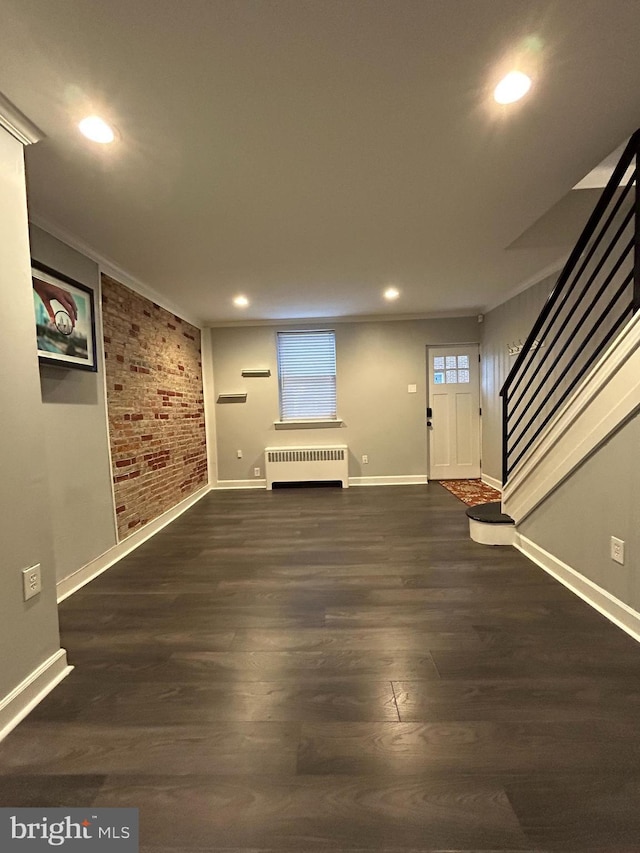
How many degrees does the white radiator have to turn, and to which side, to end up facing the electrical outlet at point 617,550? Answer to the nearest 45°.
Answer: approximately 45° to its left

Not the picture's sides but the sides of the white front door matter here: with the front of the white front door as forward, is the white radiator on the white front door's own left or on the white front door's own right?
on the white front door's own right

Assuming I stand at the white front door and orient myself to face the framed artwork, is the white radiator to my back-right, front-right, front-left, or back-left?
front-right

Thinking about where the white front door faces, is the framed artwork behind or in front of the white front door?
in front

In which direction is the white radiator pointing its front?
toward the camera

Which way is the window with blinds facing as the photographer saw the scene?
facing the viewer

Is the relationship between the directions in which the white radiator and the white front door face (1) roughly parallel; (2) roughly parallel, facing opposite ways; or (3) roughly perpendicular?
roughly parallel

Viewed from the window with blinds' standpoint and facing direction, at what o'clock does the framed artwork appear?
The framed artwork is roughly at 1 o'clock from the window with blinds.

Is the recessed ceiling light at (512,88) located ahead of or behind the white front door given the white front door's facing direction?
ahead

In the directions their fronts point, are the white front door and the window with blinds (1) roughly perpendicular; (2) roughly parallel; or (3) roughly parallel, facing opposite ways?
roughly parallel

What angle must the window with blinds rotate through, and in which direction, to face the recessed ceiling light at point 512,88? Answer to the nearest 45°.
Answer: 0° — it already faces it

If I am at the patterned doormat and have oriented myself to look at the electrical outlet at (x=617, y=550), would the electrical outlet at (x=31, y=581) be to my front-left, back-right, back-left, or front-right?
front-right

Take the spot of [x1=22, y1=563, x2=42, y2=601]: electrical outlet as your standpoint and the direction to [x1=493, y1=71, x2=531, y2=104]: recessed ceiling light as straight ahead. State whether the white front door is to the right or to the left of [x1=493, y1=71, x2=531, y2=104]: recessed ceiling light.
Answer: left

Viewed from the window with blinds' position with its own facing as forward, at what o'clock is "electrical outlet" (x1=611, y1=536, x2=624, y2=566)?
The electrical outlet is roughly at 11 o'clock from the window with blinds.

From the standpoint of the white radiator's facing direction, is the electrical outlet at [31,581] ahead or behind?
ahead
